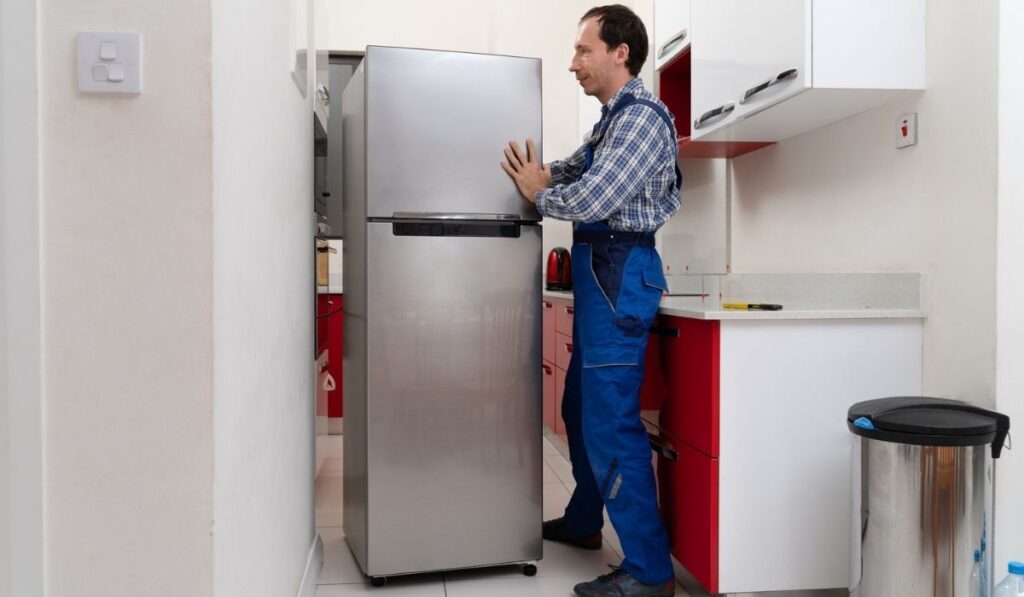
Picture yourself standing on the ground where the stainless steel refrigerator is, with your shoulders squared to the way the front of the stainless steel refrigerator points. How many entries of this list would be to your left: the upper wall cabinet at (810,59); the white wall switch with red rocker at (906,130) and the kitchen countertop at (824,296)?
3

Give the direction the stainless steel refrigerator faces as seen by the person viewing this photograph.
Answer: facing the viewer

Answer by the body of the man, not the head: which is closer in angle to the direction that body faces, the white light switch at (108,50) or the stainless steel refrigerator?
the stainless steel refrigerator

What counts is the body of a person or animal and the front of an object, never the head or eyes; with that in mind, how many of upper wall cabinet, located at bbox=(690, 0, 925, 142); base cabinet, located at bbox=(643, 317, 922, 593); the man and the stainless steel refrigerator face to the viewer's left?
3

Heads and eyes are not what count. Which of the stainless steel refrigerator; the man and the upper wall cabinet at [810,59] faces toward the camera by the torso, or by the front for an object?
the stainless steel refrigerator

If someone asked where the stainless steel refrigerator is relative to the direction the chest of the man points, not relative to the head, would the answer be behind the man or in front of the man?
in front

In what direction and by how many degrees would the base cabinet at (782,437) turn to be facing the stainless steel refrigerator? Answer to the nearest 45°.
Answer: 0° — it already faces it

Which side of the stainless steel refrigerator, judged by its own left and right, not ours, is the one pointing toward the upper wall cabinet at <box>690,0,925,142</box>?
left

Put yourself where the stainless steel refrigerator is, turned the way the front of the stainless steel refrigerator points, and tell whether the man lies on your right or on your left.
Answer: on your left

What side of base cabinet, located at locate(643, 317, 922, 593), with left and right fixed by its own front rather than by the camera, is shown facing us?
left

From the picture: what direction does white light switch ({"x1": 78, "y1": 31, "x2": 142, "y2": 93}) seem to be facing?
toward the camera

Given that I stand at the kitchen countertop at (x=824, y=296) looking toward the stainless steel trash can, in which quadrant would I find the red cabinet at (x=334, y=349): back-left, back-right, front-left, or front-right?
back-right

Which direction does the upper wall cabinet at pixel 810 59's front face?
to the viewer's left

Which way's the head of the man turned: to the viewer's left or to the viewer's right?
to the viewer's left
